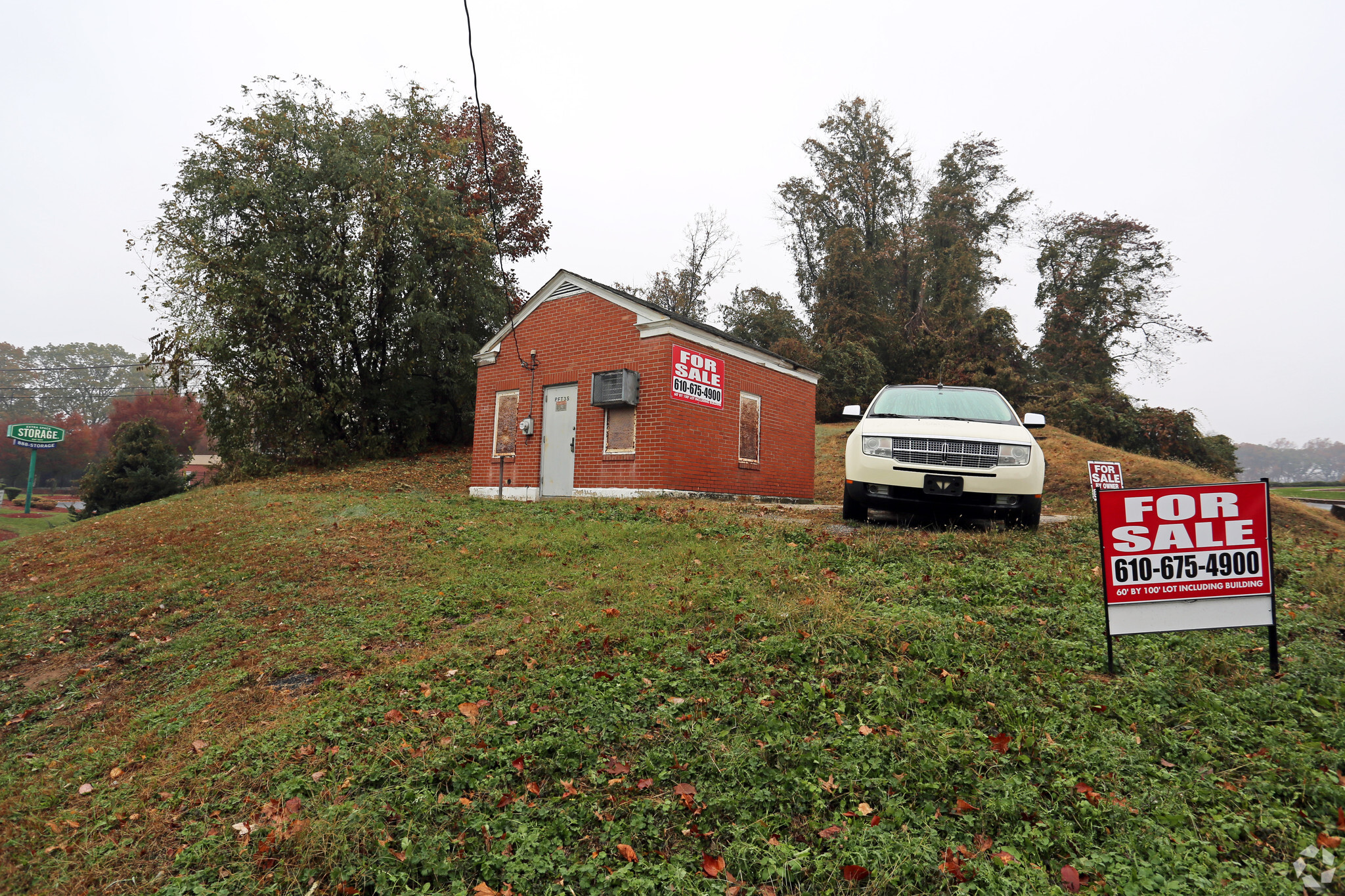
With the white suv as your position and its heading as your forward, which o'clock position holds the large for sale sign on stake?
The large for sale sign on stake is roughly at 11 o'clock from the white suv.

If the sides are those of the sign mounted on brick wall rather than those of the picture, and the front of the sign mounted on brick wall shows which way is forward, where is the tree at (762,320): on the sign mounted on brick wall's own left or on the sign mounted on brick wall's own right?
on the sign mounted on brick wall's own left

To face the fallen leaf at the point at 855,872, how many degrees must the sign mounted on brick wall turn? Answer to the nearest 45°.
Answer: approximately 45° to its right

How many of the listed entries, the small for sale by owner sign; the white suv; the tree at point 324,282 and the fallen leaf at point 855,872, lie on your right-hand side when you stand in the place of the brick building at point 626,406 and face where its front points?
1

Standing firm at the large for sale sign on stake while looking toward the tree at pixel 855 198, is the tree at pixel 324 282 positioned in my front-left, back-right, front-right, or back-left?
front-left

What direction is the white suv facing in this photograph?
toward the camera

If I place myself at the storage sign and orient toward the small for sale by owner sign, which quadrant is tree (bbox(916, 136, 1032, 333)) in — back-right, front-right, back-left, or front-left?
front-left

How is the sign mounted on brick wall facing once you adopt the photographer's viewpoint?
facing the viewer and to the right of the viewer

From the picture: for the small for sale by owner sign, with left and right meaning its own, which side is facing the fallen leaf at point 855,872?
front

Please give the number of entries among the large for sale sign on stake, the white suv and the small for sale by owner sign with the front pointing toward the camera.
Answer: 3

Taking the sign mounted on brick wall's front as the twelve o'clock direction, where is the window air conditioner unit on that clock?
The window air conditioner unit is roughly at 4 o'clock from the sign mounted on brick wall.

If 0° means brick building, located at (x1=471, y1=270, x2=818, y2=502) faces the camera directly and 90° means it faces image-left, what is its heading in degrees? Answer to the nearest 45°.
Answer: approximately 45°

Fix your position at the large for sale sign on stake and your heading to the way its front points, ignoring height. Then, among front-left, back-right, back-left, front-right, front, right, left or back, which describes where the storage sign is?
right

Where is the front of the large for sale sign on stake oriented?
toward the camera

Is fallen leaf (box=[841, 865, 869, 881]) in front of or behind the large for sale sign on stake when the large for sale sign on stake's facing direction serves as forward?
in front

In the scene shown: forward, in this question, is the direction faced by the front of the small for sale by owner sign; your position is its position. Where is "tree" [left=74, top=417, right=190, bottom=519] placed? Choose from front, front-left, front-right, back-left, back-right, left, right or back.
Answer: right

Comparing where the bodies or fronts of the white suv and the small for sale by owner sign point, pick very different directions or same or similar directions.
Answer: same or similar directions

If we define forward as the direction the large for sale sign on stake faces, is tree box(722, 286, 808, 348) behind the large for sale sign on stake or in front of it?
behind
